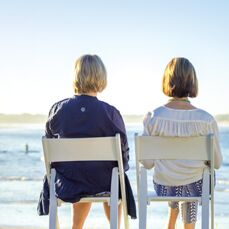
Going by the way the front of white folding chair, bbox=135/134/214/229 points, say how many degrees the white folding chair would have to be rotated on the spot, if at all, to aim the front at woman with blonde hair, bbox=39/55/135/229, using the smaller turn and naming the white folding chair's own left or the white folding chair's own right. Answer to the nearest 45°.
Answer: approximately 90° to the white folding chair's own left

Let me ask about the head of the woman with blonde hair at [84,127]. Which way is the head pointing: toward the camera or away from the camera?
away from the camera

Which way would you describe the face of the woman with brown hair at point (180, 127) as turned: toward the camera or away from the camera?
away from the camera

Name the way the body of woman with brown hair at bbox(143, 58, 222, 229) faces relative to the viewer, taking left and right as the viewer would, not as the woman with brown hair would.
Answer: facing away from the viewer

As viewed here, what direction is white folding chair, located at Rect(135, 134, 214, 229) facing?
away from the camera

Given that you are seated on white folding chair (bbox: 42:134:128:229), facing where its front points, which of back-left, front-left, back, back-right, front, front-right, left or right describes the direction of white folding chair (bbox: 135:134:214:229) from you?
right

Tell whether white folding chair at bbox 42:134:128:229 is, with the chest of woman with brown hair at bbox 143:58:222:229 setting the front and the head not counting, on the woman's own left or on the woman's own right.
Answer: on the woman's own left

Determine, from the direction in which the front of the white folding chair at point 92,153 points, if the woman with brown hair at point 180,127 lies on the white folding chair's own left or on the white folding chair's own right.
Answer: on the white folding chair's own right

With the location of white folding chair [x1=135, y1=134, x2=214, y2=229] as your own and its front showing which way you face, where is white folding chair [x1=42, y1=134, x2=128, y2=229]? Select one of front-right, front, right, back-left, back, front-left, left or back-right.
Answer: left

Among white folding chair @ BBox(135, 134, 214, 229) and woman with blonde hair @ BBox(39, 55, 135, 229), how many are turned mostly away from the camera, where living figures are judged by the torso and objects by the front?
2

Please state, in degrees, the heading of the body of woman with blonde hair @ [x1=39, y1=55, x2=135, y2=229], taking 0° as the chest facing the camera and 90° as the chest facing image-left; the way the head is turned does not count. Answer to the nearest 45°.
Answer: approximately 180°

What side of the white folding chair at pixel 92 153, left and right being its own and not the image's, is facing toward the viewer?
back
